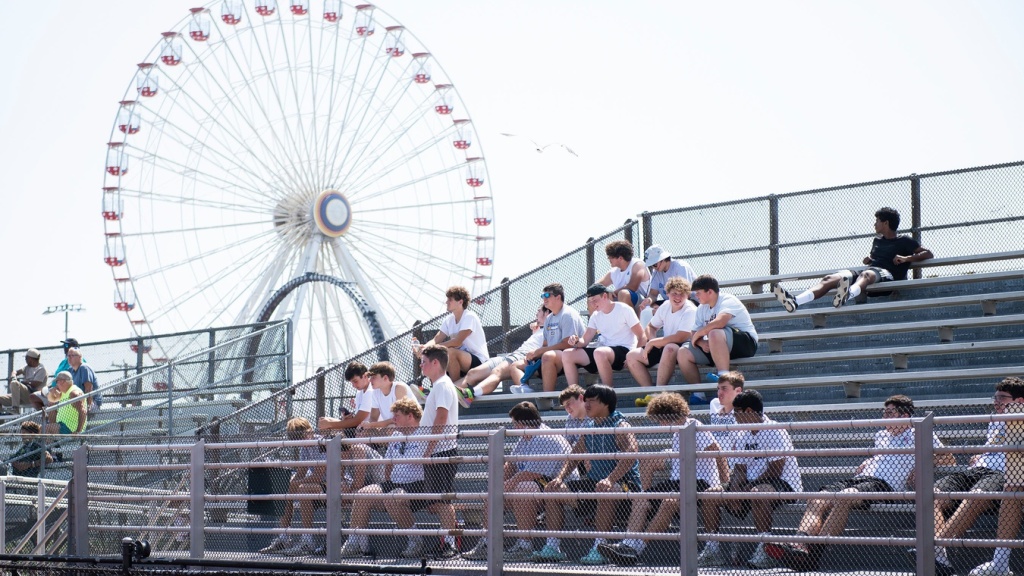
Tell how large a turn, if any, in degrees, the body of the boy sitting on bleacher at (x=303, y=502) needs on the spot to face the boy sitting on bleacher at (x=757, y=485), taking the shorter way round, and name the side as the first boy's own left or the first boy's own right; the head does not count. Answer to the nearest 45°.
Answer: approximately 90° to the first boy's own left

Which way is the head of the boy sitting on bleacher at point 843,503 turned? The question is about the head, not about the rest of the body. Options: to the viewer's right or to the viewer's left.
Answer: to the viewer's left

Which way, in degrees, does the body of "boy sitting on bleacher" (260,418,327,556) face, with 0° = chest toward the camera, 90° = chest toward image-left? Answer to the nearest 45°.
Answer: approximately 45°

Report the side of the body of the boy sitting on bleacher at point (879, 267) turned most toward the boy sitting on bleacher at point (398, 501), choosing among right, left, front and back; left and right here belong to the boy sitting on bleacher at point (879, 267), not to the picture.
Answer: front

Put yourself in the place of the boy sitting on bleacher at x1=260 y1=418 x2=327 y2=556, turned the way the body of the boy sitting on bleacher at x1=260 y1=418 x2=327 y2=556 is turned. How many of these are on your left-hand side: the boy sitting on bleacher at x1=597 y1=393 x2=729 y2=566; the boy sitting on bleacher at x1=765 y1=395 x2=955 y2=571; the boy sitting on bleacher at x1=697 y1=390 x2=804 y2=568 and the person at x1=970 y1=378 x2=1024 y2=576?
4

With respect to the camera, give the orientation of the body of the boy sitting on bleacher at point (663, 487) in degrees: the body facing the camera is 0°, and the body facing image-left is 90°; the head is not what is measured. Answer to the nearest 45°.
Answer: approximately 45°

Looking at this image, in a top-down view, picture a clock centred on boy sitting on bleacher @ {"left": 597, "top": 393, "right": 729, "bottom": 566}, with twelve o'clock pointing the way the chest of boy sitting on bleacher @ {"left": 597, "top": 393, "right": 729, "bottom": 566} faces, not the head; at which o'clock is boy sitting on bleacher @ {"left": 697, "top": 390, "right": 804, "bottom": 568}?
boy sitting on bleacher @ {"left": 697, "top": 390, "right": 804, "bottom": 568} is roughly at 8 o'clock from boy sitting on bleacher @ {"left": 597, "top": 393, "right": 729, "bottom": 566}.

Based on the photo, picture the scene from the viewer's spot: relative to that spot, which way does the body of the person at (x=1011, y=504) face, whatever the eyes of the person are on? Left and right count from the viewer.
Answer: facing to the left of the viewer
